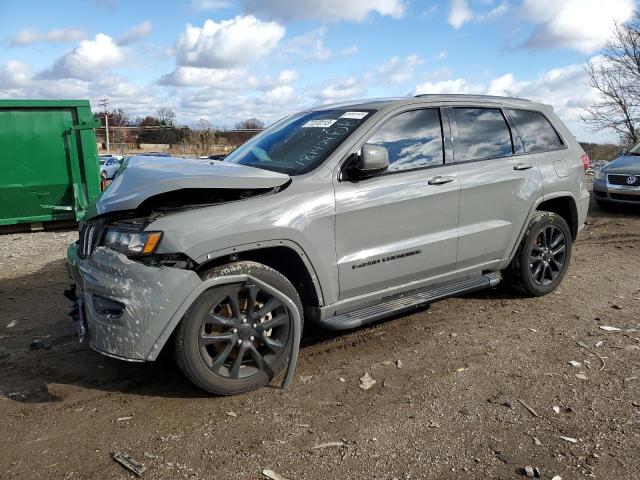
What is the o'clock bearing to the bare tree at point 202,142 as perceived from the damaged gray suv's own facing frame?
The bare tree is roughly at 4 o'clock from the damaged gray suv.

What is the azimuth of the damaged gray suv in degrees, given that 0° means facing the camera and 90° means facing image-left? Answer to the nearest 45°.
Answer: approximately 45°

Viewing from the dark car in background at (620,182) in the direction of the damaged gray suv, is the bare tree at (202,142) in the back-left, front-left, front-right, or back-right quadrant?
back-right

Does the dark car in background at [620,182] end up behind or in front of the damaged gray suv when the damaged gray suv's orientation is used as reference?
behind

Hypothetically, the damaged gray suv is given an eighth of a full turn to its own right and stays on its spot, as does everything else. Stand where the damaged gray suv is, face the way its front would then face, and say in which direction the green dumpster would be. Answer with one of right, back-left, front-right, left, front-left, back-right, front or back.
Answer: front-right
